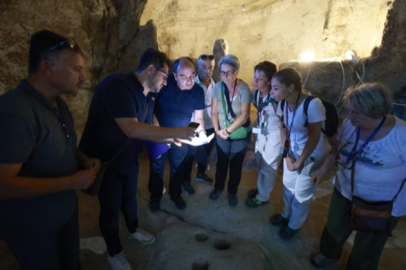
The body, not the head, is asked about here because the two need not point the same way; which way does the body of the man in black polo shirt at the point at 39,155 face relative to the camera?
to the viewer's right

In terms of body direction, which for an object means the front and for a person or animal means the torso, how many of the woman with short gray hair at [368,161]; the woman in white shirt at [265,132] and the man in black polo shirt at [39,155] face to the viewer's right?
1

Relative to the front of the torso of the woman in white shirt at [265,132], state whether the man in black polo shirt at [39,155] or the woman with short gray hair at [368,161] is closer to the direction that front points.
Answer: the man in black polo shirt

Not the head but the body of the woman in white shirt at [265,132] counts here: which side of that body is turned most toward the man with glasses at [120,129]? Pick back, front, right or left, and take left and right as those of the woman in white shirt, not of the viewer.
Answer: front

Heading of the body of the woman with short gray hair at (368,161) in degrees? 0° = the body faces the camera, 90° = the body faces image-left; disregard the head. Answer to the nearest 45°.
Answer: approximately 45°

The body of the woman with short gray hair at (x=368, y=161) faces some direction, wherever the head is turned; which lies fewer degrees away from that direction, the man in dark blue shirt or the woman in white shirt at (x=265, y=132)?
the man in dark blue shirt

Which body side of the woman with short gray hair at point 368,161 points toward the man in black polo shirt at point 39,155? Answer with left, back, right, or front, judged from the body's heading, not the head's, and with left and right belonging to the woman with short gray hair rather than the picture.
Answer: front

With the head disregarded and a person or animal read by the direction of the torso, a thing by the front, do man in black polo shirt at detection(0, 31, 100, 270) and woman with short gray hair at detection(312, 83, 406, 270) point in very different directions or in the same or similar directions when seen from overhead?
very different directions

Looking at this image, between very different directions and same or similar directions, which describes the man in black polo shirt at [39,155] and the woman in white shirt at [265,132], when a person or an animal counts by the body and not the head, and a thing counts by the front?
very different directions

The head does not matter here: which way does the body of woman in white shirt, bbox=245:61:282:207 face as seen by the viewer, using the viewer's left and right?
facing the viewer and to the left of the viewer

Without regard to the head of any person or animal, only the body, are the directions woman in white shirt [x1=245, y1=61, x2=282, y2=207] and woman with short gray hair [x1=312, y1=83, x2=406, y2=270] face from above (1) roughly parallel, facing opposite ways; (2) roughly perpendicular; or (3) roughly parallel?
roughly parallel

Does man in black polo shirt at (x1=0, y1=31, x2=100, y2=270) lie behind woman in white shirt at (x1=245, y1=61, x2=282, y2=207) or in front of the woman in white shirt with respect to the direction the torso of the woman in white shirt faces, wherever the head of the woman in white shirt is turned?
in front

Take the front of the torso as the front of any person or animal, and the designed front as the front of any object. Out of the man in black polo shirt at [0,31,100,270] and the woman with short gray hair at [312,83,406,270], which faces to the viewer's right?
the man in black polo shirt

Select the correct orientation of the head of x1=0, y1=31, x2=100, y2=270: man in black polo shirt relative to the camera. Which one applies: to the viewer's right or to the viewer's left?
to the viewer's right

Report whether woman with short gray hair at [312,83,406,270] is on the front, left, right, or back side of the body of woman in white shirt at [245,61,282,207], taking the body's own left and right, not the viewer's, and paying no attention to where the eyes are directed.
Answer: left
